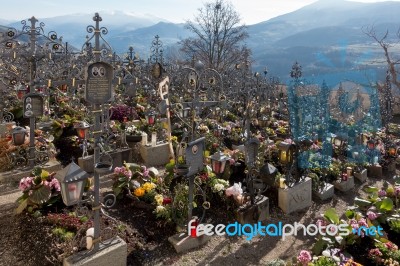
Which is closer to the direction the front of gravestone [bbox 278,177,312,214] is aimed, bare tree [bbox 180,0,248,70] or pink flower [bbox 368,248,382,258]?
the pink flower

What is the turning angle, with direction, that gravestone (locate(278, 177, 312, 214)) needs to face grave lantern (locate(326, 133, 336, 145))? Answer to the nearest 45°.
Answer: approximately 135° to its left

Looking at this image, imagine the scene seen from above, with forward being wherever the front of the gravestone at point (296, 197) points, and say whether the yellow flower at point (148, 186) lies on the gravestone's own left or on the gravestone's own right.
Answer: on the gravestone's own right

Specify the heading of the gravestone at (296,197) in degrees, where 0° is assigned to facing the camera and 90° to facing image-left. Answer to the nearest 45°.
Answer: approximately 315°

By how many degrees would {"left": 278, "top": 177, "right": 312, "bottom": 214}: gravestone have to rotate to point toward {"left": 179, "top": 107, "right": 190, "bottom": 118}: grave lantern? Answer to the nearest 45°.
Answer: approximately 180°

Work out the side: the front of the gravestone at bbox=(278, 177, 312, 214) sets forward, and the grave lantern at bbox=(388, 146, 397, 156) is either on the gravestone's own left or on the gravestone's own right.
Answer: on the gravestone's own left

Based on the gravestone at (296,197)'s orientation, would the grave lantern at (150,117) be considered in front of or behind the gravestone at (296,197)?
behind

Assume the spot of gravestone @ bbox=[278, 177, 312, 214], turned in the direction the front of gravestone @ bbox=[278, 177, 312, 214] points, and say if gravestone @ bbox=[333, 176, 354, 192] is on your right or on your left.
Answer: on your left

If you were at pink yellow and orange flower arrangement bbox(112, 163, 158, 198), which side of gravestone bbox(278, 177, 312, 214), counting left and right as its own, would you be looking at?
right

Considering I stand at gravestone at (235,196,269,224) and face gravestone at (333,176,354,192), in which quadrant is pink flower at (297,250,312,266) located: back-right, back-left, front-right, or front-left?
back-right

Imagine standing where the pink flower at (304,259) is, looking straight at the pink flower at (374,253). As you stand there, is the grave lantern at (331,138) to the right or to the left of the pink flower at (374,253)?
left
